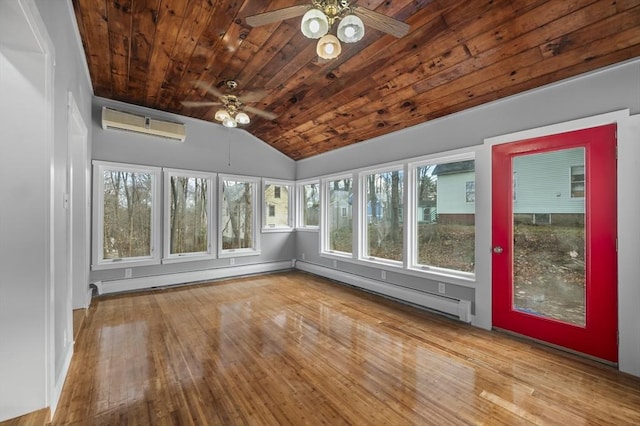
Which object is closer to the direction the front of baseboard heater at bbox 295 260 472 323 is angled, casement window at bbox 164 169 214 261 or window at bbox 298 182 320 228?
the casement window

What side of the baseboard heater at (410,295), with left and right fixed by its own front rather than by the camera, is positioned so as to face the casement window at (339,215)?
right

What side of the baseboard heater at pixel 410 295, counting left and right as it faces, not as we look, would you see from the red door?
left

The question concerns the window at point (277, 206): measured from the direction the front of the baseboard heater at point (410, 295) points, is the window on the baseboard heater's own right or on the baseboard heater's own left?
on the baseboard heater's own right

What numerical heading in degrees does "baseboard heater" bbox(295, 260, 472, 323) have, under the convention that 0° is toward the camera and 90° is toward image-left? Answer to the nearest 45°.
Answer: approximately 45°

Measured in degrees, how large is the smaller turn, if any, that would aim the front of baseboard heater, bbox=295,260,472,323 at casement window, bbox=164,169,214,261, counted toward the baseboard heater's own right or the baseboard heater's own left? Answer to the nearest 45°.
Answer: approximately 45° to the baseboard heater's own right
